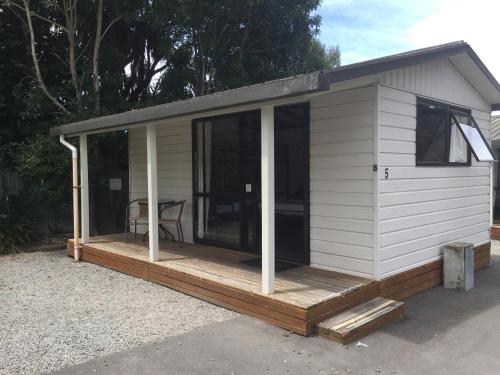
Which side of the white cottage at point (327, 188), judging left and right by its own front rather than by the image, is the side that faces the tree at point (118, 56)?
right

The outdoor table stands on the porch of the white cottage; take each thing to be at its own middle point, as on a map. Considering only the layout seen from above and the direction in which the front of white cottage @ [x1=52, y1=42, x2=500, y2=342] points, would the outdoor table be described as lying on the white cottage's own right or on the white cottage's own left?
on the white cottage's own right

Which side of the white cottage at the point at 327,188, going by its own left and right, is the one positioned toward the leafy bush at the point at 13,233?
right

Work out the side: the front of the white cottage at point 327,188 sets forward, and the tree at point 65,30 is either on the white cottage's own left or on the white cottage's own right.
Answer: on the white cottage's own right

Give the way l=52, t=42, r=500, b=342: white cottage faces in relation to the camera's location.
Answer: facing the viewer and to the left of the viewer
